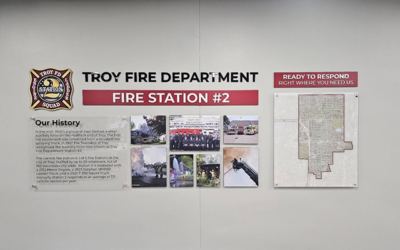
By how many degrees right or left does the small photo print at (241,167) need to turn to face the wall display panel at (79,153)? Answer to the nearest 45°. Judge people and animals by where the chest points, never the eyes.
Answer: approximately 90° to its right
